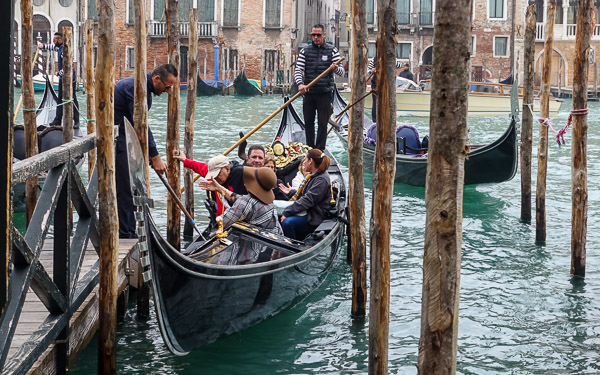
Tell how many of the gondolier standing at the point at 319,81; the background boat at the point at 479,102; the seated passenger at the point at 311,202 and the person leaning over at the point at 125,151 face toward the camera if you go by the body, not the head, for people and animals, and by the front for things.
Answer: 1

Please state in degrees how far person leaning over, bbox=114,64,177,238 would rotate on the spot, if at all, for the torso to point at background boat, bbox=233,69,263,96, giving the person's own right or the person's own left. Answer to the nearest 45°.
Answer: approximately 90° to the person's own left

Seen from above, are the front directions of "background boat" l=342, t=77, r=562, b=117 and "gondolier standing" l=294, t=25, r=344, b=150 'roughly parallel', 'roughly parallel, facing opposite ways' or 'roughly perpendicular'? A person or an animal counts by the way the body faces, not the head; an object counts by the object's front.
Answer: roughly perpendicular

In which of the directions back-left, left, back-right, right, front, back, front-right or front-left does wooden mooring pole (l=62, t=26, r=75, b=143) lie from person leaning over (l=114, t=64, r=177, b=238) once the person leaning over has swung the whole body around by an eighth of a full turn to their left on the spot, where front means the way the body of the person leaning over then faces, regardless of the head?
front-left

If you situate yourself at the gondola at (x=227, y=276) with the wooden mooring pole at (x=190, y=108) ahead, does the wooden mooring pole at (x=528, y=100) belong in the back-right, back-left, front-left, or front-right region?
front-right

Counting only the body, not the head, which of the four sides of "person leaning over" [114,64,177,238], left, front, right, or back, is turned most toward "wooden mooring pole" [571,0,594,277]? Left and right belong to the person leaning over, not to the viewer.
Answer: front

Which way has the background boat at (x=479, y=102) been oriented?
to the viewer's left

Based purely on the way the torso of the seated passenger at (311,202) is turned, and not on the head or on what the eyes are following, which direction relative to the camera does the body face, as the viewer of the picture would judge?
to the viewer's left

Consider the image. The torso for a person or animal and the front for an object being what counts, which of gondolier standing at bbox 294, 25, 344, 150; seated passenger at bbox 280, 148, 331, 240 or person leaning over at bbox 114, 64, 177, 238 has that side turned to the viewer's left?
the seated passenger

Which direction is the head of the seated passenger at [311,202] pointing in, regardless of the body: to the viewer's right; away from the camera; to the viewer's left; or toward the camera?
to the viewer's left

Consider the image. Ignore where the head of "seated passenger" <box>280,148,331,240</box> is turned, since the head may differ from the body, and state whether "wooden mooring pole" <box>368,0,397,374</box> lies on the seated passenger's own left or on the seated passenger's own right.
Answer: on the seated passenger's own left

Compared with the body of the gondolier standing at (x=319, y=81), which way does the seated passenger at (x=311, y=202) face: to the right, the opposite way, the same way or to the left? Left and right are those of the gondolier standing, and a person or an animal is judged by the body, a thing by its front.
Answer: to the right

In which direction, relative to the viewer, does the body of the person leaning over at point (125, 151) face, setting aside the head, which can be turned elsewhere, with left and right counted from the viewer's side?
facing to the right of the viewer

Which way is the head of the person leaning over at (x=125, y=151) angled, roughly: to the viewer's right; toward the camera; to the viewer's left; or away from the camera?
to the viewer's right

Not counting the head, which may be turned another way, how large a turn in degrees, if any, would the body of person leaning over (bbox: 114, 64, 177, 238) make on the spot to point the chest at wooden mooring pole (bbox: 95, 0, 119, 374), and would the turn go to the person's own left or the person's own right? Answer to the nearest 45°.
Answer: approximately 90° to the person's own right
